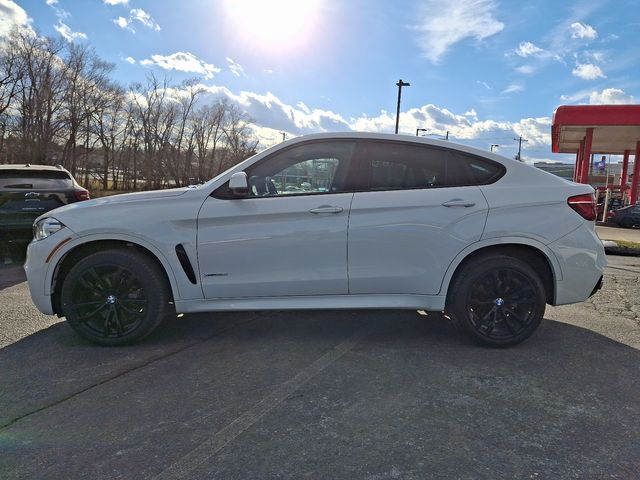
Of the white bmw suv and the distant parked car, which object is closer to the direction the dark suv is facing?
the distant parked car

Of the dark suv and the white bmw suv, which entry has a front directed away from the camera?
the dark suv

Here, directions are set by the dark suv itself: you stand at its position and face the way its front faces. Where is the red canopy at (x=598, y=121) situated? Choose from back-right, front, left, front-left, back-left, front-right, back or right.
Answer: right

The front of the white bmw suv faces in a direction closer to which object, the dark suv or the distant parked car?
the dark suv

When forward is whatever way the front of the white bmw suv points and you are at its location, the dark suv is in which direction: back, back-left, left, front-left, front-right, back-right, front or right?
front-right

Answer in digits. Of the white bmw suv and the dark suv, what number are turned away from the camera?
1

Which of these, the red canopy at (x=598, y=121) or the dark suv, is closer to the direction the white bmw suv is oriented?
the dark suv

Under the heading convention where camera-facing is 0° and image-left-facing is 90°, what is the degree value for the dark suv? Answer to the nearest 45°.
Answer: approximately 180°

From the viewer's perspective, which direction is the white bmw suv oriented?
to the viewer's left

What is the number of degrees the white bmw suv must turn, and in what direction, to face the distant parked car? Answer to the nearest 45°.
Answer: approximately 135° to its right
